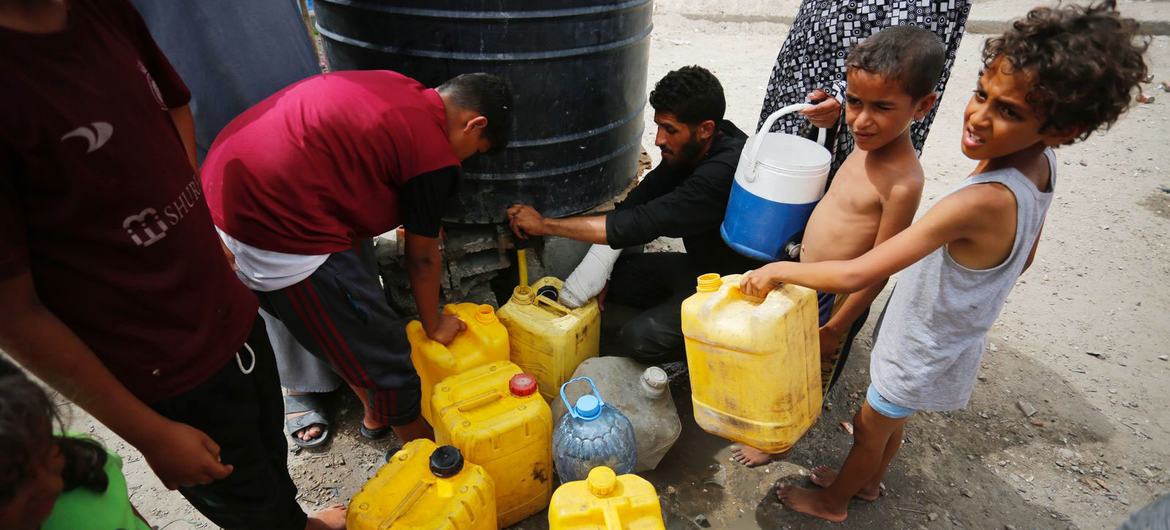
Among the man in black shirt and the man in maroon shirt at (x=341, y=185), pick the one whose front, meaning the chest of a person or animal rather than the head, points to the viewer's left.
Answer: the man in black shirt

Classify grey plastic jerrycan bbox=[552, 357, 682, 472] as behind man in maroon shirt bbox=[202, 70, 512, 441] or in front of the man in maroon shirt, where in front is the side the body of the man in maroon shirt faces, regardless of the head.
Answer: in front

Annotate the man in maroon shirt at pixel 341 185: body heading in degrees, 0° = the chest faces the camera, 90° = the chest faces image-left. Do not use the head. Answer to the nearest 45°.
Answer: approximately 270°

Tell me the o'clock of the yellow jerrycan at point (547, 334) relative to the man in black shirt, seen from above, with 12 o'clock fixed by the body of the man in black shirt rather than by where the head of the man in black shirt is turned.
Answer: The yellow jerrycan is roughly at 11 o'clock from the man in black shirt.

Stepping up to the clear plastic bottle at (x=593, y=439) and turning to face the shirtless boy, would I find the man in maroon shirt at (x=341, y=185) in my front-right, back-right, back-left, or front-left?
back-left

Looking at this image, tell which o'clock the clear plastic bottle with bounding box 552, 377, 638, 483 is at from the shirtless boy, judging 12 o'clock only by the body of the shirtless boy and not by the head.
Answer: The clear plastic bottle is roughly at 12 o'clock from the shirtless boy.

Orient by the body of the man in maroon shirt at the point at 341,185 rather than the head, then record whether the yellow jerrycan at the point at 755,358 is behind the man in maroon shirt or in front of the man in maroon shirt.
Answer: in front

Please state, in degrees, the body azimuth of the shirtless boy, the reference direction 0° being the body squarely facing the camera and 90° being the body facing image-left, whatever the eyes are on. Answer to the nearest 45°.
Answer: approximately 45°

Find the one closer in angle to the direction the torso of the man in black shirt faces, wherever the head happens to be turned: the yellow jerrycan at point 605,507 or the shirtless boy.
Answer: the yellow jerrycan

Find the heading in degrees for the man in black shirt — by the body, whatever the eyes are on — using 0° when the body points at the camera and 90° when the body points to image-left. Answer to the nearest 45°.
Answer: approximately 90°

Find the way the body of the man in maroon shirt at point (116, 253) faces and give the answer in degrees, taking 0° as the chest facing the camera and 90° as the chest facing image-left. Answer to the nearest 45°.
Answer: approximately 315°

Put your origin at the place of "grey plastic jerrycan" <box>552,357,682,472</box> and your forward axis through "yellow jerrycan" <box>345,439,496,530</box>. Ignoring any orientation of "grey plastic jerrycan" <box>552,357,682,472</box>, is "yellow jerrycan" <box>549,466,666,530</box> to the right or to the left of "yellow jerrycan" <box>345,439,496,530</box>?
left

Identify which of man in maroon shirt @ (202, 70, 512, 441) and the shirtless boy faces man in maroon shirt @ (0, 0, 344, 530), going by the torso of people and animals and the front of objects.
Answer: the shirtless boy
